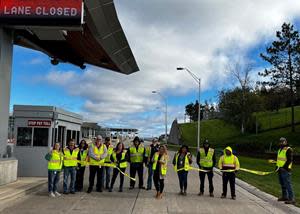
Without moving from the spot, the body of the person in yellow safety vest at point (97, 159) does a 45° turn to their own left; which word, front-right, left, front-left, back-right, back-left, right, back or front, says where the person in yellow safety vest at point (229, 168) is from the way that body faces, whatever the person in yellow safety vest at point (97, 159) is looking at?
front-left

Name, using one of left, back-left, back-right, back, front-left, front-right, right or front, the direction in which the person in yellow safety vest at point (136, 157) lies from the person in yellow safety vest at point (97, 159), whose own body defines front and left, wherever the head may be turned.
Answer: back-left

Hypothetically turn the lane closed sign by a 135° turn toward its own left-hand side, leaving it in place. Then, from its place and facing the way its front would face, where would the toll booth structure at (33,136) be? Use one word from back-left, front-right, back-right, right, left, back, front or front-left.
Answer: front-left

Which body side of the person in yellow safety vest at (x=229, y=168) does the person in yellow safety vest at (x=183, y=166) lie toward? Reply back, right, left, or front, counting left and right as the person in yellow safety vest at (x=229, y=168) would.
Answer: right

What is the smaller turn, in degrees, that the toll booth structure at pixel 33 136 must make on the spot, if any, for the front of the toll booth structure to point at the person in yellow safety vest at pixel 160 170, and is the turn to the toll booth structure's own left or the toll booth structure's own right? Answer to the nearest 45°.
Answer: approximately 45° to the toll booth structure's own left

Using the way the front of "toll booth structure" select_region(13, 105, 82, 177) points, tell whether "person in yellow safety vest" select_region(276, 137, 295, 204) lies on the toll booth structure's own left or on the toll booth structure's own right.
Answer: on the toll booth structure's own left
